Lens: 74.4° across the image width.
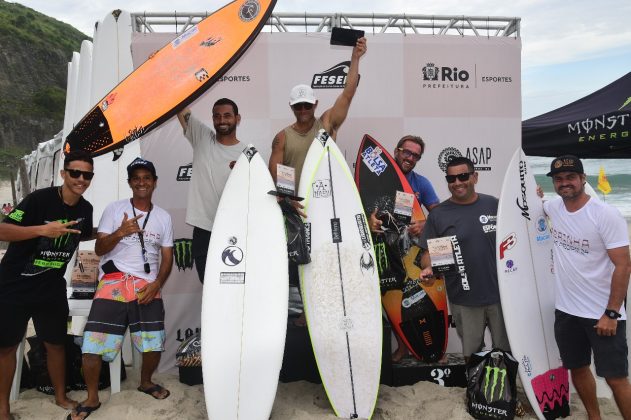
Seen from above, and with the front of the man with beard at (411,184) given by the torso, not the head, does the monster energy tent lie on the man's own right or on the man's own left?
on the man's own left

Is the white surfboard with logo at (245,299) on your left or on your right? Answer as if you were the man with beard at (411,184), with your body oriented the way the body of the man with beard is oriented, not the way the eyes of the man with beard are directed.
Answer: on your right

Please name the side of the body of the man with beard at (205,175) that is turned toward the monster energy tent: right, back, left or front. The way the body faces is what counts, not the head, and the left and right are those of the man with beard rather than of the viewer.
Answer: left

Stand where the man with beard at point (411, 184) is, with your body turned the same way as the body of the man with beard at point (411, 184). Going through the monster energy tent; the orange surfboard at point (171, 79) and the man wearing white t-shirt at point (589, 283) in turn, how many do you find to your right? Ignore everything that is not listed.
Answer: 1

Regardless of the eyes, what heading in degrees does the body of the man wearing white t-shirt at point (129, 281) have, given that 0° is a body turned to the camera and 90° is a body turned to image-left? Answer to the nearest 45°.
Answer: approximately 0°

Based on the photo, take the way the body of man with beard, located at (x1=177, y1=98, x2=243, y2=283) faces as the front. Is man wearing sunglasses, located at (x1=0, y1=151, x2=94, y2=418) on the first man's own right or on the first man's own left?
on the first man's own right

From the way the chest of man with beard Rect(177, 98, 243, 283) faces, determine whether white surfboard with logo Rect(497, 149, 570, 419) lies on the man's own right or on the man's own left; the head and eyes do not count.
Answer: on the man's own left
